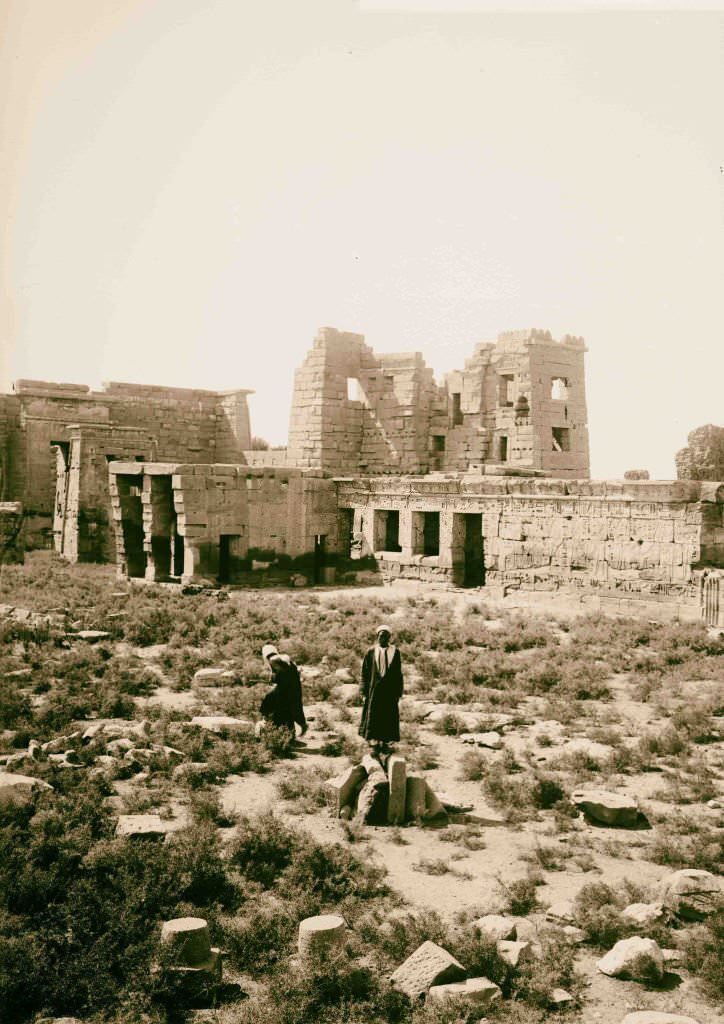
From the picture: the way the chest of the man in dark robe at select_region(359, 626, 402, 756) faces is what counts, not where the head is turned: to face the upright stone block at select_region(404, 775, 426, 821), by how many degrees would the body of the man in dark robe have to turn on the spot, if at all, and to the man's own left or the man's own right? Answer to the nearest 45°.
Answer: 0° — they already face it

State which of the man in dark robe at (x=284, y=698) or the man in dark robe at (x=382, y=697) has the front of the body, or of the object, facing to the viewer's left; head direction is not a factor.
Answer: the man in dark robe at (x=284, y=698)

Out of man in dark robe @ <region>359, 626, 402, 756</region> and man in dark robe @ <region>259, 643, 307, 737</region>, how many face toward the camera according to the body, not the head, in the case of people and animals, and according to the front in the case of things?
1

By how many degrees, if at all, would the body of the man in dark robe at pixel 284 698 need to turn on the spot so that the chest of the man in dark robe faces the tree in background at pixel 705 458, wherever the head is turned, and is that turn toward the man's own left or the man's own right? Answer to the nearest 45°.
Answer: approximately 135° to the man's own right

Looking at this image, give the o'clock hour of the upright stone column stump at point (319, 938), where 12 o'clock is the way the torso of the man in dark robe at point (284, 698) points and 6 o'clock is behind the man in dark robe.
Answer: The upright stone column stump is roughly at 9 o'clock from the man in dark robe.

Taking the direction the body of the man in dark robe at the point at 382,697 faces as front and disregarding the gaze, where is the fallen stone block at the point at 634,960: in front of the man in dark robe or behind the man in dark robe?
in front

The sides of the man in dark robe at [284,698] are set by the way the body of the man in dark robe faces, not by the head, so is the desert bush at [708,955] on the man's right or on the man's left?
on the man's left

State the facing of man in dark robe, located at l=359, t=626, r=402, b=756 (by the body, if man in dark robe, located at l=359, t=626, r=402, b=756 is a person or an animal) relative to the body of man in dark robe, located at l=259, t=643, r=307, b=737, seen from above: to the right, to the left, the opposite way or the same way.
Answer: to the left

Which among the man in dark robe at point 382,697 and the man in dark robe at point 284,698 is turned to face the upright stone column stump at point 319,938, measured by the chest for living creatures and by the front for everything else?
the man in dark robe at point 382,697

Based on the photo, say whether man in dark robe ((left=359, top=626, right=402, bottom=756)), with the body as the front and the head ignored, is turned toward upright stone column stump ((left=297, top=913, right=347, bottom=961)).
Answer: yes

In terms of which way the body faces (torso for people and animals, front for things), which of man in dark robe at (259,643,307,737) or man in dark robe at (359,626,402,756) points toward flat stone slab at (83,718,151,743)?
man in dark robe at (259,643,307,737)

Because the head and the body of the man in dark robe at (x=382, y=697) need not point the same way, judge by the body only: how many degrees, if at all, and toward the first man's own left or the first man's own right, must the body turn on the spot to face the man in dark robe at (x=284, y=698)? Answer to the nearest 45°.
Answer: approximately 135° to the first man's own right

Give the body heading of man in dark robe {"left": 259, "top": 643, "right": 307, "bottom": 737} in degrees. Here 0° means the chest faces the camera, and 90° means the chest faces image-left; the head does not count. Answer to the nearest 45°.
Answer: approximately 90°

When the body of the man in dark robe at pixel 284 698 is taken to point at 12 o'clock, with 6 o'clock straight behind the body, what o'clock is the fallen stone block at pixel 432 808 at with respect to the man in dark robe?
The fallen stone block is roughly at 8 o'clock from the man in dark robe.
